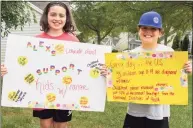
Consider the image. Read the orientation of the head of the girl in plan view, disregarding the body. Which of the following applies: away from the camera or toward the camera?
toward the camera

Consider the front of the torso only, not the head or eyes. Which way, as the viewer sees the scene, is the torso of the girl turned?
toward the camera

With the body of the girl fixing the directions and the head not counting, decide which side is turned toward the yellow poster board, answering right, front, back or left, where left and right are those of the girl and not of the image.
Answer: left
